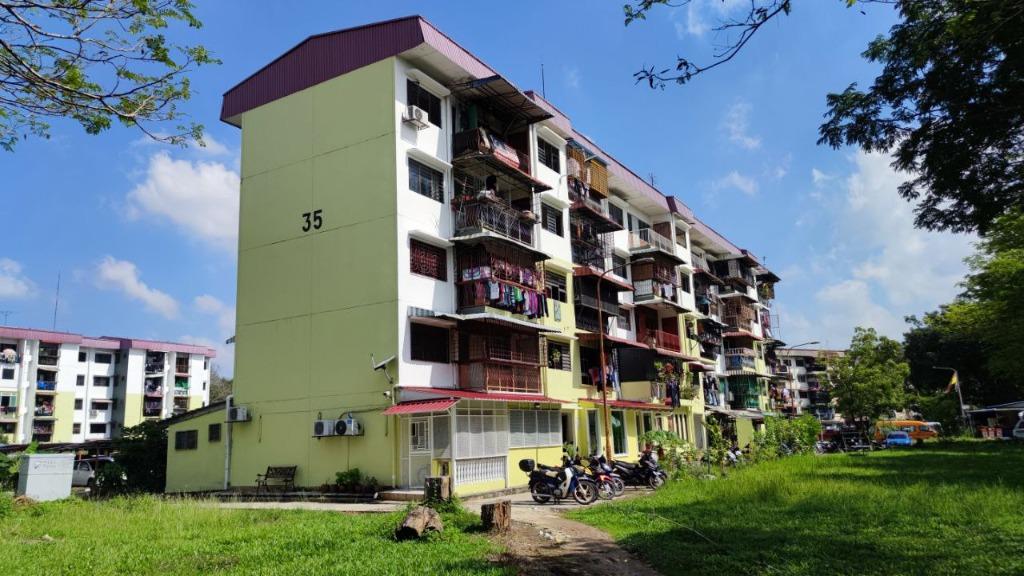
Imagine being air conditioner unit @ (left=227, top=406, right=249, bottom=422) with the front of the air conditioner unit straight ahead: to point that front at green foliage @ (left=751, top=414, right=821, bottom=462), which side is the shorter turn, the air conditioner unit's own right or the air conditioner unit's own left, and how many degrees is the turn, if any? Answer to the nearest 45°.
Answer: approximately 135° to the air conditioner unit's own left

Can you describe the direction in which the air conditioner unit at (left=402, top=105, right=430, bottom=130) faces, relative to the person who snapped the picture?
facing the viewer and to the right of the viewer

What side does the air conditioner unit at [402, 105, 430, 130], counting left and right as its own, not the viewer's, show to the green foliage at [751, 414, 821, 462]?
left

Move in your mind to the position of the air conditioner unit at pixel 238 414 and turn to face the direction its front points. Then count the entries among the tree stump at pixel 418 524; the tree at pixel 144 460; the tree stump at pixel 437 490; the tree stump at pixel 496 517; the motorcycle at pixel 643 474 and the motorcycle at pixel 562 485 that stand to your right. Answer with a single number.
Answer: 1

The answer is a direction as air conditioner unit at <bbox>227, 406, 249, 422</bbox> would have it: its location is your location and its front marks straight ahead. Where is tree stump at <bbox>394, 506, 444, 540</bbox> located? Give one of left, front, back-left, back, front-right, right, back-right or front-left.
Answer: front-left

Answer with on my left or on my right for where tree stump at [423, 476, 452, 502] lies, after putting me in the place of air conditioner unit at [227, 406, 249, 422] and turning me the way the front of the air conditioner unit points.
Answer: on my left

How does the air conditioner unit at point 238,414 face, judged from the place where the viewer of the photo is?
facing the viewer and to the left of the viewer

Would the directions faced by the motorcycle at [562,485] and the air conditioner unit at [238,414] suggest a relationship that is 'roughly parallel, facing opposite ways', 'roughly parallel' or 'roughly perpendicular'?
roughly perpendicular

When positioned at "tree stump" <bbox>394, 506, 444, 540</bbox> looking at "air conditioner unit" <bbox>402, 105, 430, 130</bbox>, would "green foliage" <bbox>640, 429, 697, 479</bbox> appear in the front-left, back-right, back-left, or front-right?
front-right

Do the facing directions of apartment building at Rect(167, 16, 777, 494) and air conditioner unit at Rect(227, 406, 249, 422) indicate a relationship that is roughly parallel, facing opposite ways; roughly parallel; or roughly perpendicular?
roughly perpendicular

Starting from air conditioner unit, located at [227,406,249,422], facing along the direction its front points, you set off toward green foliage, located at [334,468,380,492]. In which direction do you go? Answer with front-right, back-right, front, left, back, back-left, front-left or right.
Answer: left

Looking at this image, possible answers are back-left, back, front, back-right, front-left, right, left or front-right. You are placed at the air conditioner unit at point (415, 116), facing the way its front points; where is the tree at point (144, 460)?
back

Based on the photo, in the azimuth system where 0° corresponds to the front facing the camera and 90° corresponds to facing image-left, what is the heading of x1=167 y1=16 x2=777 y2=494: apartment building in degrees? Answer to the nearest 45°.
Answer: approximately 315°
